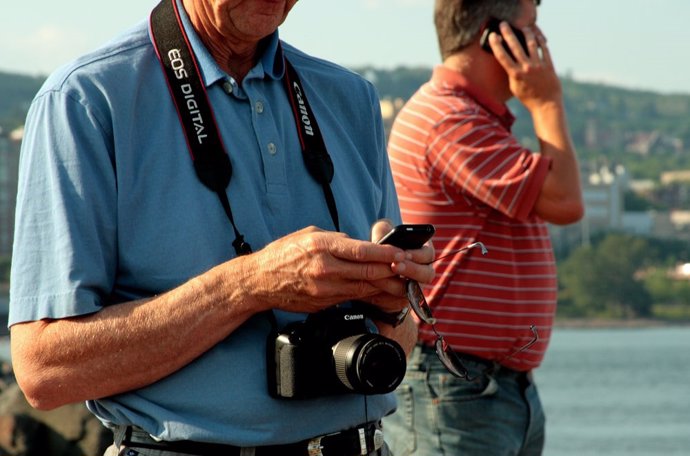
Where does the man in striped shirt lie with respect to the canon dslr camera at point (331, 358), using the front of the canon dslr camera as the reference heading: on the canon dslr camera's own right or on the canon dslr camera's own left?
on the canon dslr camera's own left

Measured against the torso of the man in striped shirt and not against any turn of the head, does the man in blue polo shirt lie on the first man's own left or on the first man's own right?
on the first man's own right

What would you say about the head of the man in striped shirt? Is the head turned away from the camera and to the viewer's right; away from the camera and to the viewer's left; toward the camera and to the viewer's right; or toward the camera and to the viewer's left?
away from the camera and to the viewer's right

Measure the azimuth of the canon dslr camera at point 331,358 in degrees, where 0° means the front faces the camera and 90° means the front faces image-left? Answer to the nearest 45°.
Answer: approximately 315°

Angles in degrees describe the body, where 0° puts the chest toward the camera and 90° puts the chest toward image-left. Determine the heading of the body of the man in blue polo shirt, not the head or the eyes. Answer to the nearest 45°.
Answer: approximately 315°

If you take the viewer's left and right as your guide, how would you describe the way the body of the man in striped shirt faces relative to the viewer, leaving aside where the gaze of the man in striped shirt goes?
facing to the right of the viewer
